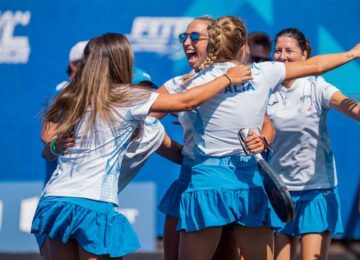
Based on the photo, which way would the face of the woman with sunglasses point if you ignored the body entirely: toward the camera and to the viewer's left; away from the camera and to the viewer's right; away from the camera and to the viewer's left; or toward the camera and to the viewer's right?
toward the camera and to the viewer's left

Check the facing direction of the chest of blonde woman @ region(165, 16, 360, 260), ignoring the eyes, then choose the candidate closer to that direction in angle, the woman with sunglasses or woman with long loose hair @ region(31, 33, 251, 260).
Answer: the woman with sunglasses

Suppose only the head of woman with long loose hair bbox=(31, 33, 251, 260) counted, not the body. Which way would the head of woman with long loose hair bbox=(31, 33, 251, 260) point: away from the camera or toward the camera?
away from the camera

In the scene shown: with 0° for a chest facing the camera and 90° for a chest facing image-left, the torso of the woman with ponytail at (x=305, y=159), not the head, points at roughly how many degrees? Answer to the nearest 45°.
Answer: approximately 45°

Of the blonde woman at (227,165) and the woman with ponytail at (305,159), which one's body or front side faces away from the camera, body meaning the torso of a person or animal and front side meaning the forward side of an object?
the blonde woman

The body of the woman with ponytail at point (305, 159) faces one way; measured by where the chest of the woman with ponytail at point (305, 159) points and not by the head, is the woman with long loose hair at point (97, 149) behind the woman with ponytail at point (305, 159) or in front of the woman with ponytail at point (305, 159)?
in front

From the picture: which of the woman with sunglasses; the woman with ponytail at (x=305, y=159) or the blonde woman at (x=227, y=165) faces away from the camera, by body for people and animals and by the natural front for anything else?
the blonde woman

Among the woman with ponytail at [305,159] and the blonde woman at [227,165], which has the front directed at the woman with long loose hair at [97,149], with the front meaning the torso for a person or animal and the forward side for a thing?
the woman with ponytail at [305,159]

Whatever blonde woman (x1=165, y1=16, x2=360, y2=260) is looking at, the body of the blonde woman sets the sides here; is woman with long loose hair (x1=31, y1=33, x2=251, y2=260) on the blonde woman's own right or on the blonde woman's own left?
on the blonde woman's own left

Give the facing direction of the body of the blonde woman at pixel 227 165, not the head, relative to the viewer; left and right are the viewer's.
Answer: facing away from the viewer

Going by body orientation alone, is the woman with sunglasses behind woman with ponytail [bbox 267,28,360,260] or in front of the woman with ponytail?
in front

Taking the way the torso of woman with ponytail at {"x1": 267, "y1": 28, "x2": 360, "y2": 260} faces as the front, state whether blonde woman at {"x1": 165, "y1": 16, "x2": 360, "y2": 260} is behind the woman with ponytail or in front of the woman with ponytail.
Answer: in front
